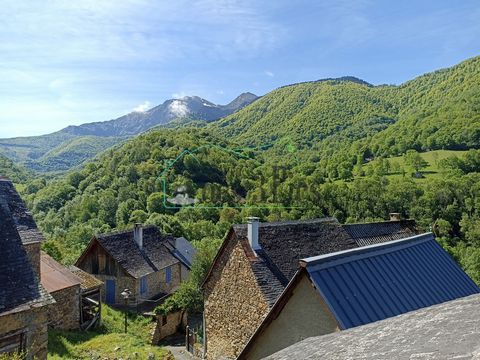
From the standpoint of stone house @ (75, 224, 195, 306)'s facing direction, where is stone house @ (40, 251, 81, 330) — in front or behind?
in front

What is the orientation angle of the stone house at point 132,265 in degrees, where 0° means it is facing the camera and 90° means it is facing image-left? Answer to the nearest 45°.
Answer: approximately 45°

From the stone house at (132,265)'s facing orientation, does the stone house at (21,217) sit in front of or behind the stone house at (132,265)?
in front

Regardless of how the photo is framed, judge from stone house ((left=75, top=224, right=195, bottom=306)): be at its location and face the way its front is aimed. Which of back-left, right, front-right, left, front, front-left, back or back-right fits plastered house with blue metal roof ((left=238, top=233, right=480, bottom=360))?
front-left

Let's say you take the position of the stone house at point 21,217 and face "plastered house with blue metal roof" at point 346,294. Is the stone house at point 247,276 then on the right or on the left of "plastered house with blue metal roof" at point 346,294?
left

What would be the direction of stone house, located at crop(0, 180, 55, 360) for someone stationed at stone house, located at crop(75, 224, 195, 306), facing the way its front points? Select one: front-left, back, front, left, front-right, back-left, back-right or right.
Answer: front-left

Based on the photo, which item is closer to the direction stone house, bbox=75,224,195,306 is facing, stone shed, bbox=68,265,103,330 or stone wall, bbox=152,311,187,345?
the stone shed

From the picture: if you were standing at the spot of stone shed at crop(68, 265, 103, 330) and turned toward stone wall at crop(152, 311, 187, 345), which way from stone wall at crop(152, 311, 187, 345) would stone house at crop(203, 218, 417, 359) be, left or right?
right
